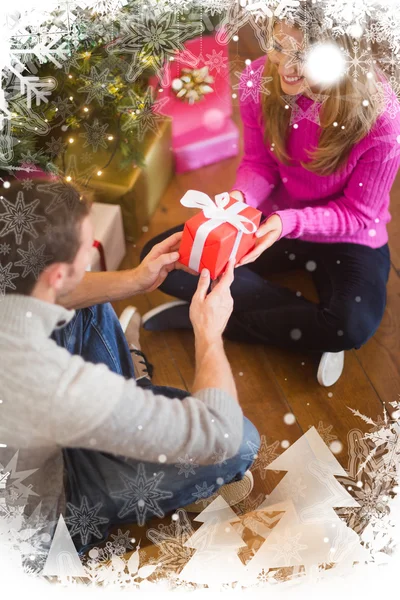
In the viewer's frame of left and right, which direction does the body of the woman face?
facing the viewer and to the left of the viewer

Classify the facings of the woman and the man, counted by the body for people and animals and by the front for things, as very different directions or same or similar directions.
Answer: very different directions

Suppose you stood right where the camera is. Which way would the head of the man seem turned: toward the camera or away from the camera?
away from the camera

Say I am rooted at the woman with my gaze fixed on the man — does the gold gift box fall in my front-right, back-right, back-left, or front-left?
front-right

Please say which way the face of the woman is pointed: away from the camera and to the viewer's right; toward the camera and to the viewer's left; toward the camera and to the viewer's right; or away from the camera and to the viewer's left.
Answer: toward the camera and to the viewer's left

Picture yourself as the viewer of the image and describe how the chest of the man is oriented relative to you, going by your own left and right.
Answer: facing away from the viewer and to the right of the viewer
